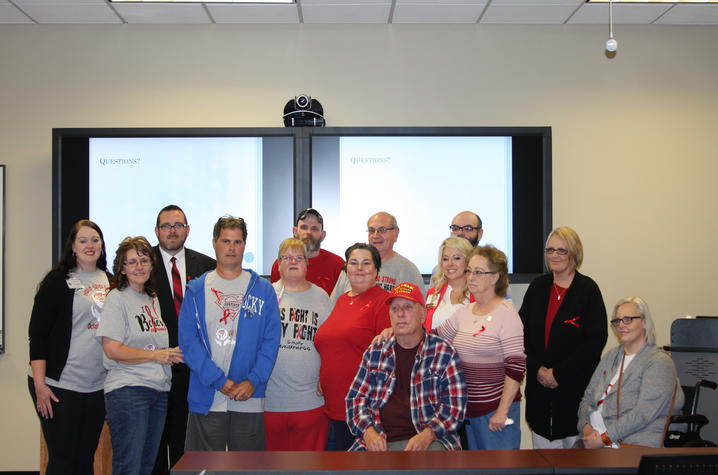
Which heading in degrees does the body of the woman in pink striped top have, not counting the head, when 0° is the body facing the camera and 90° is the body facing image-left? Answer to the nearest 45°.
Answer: approximately 45°

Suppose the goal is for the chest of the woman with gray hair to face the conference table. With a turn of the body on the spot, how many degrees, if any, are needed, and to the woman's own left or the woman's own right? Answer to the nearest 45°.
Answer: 0° — they already face it

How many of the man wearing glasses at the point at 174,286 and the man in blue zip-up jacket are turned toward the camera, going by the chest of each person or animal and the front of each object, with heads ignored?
2

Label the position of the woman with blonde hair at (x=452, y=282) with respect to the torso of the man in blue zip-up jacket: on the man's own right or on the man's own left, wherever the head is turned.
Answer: on the man's own left
